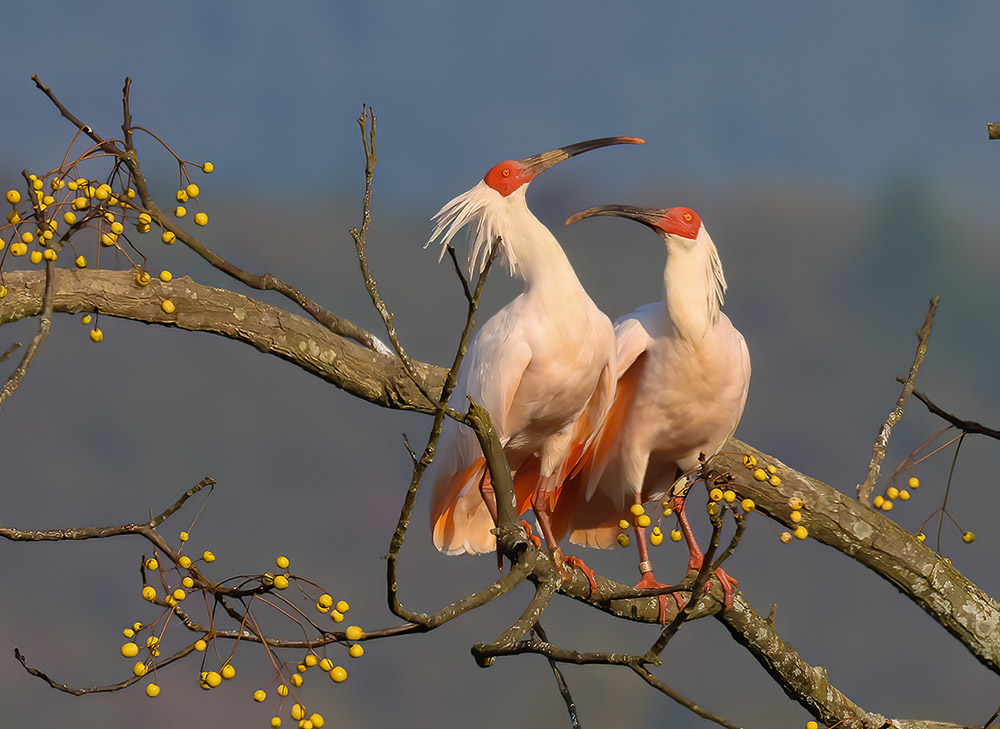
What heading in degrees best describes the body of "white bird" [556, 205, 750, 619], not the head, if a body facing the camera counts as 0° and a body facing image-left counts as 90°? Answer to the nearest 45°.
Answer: approximately 315°

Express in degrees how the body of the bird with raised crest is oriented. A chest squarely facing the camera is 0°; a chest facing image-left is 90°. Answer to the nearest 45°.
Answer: approximately 315°

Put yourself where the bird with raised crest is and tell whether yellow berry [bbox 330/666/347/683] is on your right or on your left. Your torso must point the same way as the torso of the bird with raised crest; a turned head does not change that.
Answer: on your right
